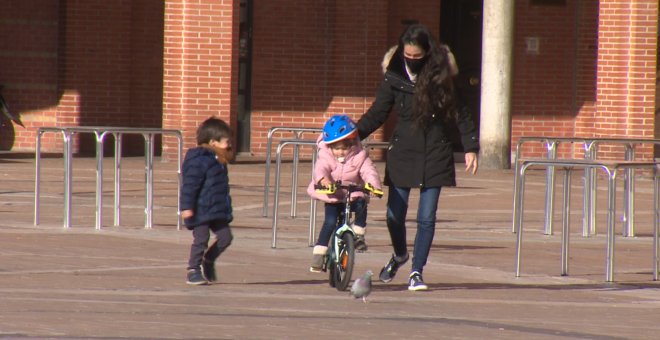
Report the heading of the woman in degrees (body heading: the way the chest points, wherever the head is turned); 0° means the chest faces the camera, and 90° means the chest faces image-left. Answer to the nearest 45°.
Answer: approximately 0°

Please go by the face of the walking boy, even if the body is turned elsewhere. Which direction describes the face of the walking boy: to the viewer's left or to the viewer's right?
to the viewer's right

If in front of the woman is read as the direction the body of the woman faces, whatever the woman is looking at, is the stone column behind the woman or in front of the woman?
behind

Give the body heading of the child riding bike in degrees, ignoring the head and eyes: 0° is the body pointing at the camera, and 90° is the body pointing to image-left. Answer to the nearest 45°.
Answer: approximately 0°

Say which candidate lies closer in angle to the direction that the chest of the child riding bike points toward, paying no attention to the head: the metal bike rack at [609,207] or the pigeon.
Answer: the pigeon

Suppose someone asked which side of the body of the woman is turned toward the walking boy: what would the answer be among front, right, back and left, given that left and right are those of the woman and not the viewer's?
right

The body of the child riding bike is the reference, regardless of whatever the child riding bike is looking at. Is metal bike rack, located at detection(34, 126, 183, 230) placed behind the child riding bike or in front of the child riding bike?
behind

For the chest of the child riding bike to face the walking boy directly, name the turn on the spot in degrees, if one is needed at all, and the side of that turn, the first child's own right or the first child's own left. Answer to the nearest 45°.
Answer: approximately 90° to the first child's own right

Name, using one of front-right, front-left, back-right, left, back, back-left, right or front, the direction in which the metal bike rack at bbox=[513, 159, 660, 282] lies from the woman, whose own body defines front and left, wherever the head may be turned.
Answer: back-left

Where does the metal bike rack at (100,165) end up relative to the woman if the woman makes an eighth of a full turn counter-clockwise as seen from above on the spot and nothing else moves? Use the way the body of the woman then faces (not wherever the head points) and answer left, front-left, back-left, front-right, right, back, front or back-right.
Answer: back

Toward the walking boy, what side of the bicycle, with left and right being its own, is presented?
right
